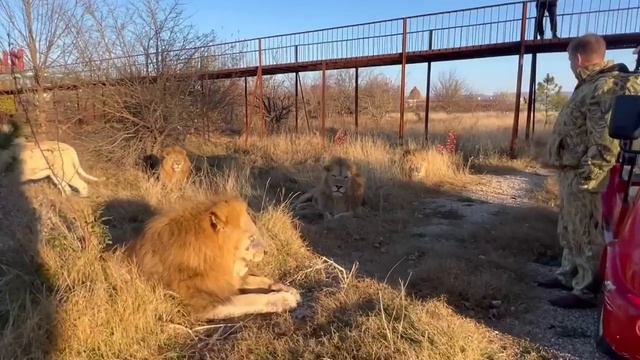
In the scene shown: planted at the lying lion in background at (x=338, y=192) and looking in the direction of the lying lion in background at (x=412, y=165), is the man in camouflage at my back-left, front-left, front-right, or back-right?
back-right

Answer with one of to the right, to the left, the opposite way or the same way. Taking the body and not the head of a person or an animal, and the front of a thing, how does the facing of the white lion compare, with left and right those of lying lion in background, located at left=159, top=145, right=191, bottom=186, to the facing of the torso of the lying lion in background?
to the right

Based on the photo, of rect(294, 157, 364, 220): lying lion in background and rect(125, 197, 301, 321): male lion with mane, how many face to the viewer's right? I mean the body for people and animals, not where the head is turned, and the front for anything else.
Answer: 1

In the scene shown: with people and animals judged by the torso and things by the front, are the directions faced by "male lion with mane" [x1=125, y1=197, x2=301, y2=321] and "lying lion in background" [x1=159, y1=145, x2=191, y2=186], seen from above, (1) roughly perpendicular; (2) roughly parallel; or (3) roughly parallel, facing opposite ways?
roughly perpendicular

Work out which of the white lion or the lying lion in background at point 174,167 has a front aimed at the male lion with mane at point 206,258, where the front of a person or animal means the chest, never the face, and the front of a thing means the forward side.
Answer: the lying lion in background

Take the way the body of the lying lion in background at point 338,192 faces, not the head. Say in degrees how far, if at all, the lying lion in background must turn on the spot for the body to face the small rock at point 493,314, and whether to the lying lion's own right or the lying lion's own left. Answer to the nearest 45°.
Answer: approximately 45° to the lying lion's own left

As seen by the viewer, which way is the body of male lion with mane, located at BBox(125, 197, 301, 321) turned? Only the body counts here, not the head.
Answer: to the viewer's right

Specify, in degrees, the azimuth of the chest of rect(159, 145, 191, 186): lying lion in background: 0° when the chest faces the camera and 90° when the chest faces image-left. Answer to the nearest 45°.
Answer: approximately 0°

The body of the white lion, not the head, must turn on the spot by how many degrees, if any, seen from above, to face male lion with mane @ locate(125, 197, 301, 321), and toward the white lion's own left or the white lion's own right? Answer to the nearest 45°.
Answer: approximately 90° to the white lion's own left

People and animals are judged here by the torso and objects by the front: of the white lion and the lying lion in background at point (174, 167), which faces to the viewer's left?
the white lion

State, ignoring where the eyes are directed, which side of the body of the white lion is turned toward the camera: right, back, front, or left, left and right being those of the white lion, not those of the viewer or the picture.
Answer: left
